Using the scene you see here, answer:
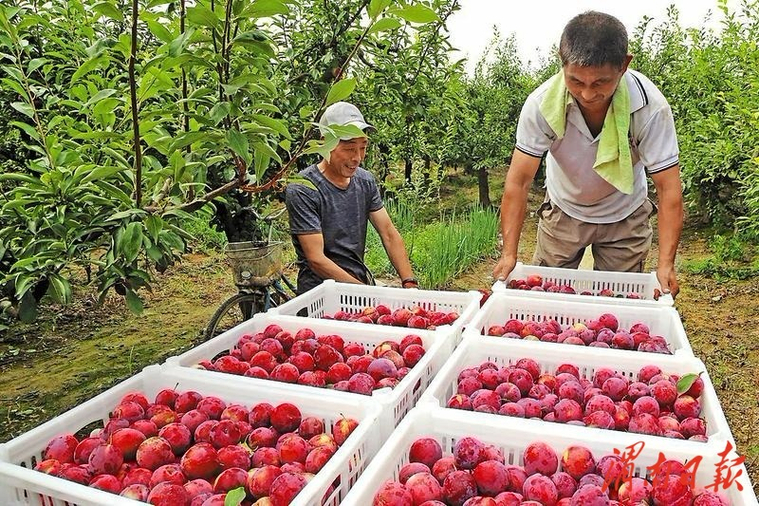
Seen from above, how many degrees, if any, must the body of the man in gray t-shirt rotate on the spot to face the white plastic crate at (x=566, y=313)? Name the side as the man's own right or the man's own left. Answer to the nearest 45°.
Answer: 0° — they already face it

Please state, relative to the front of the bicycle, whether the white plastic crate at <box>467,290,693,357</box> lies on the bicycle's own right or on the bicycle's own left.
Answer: on the bicycle's own left

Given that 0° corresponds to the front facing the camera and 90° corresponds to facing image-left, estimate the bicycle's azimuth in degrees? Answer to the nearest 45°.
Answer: approximately 45°

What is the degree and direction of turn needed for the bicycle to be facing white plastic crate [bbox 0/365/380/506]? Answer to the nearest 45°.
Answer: approximately 45° to its left

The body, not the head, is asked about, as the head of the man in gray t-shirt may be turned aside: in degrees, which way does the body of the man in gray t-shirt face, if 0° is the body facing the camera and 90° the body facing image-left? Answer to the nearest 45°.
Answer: approximately 315°

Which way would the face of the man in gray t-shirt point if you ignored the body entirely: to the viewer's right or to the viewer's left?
to the viewer's right

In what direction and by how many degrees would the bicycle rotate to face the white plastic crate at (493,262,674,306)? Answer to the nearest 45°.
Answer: approximately 90° to its left

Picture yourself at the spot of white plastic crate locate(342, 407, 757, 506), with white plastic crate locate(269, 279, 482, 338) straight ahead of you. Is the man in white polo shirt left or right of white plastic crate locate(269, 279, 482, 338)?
right

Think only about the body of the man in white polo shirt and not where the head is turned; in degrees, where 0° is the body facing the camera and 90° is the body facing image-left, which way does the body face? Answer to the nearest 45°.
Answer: approximately 0°
